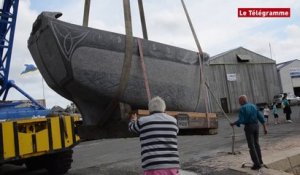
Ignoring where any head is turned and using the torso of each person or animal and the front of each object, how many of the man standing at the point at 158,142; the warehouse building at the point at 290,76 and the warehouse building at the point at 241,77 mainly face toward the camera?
2

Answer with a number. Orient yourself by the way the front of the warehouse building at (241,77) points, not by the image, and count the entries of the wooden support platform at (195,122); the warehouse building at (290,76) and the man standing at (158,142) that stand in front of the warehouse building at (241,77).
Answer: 2

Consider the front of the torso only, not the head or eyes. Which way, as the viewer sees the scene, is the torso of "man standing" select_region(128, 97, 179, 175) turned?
away from the camera

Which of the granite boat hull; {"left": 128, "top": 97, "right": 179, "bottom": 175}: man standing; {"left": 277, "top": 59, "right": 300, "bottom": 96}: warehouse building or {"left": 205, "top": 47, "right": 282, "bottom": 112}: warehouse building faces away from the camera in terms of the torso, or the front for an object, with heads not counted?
the man standing

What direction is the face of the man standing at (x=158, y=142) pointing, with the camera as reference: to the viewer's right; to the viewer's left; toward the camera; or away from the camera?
away from the camera

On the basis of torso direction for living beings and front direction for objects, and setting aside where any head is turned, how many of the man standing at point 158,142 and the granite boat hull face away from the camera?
1

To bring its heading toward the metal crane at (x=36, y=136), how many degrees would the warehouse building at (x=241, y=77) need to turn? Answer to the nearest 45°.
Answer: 0° — it already faces it

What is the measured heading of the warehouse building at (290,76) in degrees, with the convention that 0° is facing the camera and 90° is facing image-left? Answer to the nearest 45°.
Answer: approximately 0°

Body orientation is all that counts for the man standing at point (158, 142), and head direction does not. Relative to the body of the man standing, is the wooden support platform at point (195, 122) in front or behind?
in front
